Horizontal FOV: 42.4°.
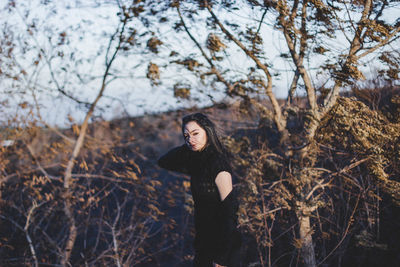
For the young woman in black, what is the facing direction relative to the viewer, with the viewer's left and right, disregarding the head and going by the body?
facing the viewer and to the left of the viewer
